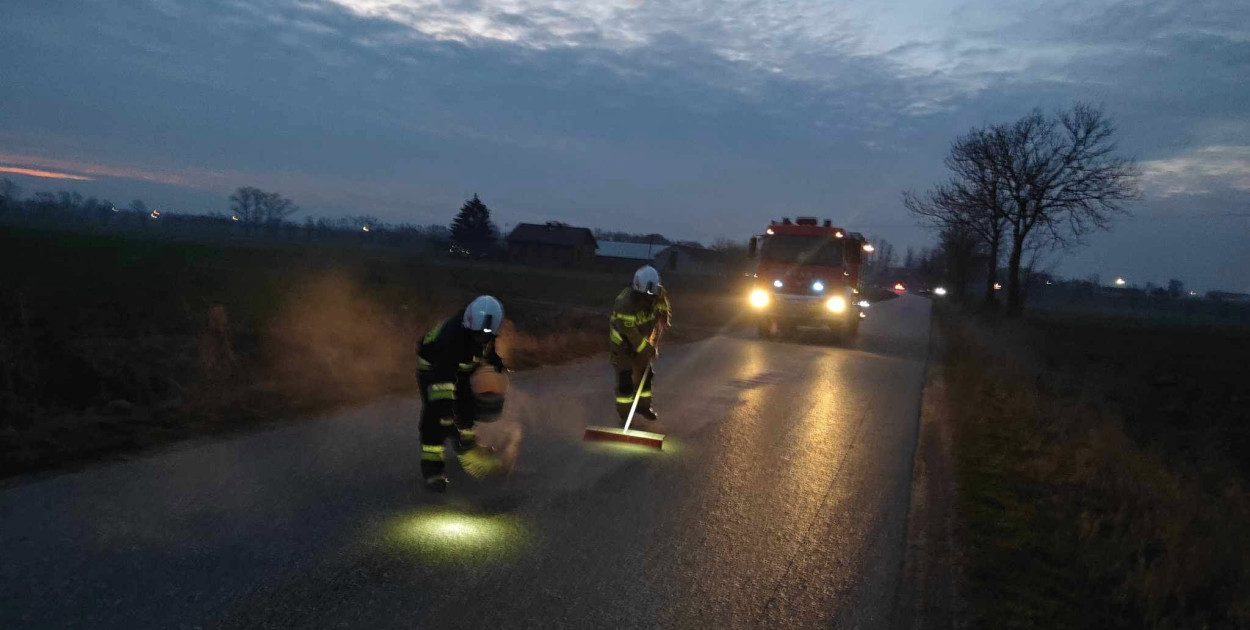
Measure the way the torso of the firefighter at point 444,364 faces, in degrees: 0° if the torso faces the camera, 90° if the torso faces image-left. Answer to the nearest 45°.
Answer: approximately 315°

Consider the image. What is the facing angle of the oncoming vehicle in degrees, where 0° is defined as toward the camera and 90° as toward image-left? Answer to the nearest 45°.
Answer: approximately 0°

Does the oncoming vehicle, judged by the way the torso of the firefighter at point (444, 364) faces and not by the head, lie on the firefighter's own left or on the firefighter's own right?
on the firefighter's own left

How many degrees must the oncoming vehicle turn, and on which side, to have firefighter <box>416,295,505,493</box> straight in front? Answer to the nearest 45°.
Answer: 0° — it already faces them

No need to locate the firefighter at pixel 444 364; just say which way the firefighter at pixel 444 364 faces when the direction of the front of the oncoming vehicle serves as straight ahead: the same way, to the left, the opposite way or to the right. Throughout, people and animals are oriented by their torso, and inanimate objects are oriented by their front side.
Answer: to the left
